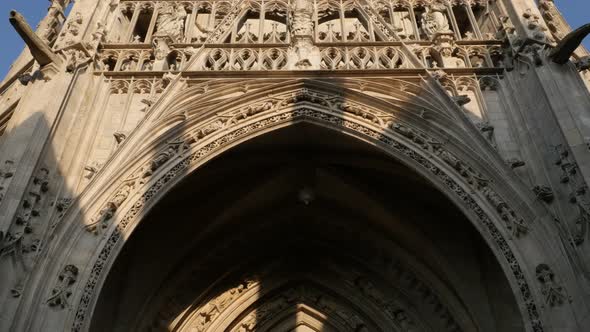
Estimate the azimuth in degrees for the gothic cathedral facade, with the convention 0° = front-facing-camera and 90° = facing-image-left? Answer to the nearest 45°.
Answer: approximately 0°
